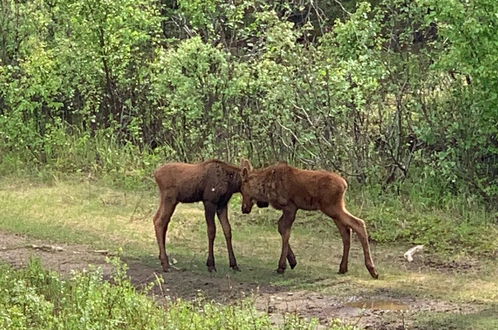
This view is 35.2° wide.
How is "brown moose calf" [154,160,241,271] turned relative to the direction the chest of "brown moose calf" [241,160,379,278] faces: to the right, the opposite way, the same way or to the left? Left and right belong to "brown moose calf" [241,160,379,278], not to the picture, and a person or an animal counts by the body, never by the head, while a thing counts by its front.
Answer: the opposite way

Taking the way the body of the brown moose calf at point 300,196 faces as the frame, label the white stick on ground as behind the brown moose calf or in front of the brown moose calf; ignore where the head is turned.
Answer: behind

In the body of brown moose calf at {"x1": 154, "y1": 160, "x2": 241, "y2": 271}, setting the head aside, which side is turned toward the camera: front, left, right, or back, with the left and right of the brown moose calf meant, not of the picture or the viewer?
right

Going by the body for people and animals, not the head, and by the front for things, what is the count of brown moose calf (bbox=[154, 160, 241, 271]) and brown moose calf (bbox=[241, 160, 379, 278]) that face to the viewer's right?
1

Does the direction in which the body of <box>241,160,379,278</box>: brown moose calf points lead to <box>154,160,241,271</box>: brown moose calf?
yes

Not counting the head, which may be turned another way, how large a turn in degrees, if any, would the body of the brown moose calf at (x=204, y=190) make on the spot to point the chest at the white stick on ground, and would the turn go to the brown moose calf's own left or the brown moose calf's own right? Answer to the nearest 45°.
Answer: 0° — it already faces it

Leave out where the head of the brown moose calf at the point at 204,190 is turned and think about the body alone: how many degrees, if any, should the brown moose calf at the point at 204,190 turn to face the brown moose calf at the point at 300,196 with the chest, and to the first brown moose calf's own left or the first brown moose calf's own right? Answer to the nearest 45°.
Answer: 0° — it already faces it

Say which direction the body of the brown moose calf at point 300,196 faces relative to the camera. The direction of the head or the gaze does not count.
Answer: to the viewer's left

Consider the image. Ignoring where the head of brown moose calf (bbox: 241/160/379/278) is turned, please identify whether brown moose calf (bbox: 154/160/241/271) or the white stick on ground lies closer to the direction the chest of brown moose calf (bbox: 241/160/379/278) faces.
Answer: the brown moose calf
